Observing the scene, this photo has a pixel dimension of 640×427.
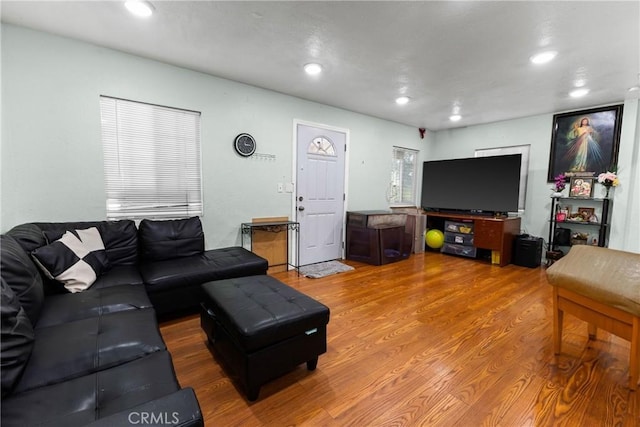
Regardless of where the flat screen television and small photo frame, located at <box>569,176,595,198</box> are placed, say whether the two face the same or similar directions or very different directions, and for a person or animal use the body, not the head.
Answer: same or similar directions

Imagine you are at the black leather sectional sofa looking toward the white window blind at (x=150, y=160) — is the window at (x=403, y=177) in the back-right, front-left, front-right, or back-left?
front-right

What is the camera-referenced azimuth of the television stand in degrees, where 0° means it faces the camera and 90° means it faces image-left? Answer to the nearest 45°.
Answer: approximately 45°

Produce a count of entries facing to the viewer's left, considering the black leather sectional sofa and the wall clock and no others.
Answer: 0

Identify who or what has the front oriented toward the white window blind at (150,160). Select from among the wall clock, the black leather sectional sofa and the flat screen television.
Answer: the flat screen television

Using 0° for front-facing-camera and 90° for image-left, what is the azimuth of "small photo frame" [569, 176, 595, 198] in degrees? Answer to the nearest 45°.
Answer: approximately 45°

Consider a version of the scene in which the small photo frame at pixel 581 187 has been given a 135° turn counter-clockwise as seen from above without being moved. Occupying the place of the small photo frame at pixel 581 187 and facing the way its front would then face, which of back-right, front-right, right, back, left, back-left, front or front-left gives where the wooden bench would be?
right

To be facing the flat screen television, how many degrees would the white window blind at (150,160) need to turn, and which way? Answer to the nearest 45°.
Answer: approximately 45° to its left

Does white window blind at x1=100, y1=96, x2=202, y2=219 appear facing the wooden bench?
yes

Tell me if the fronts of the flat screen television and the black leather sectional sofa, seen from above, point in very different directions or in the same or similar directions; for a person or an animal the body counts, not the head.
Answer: very different directions
